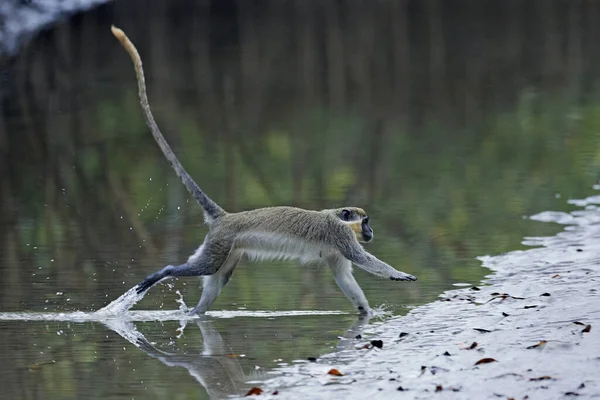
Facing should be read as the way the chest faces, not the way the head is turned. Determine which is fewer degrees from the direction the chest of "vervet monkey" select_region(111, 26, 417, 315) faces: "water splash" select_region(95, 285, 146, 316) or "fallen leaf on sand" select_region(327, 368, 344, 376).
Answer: the fallen leaf on sand

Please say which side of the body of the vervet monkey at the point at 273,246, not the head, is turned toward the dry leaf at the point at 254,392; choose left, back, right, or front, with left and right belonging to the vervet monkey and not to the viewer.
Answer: right

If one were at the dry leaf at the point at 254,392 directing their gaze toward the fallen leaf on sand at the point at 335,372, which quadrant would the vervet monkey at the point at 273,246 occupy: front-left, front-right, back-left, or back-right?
front-left

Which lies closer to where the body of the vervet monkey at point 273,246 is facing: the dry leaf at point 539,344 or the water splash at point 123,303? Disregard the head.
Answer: the dry leaf

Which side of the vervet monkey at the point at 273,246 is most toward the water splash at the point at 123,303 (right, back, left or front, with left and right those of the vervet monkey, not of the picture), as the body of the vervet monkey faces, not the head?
back

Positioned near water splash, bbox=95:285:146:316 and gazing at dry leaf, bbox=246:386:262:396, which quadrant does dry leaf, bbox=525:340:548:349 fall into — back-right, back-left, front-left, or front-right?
front-left

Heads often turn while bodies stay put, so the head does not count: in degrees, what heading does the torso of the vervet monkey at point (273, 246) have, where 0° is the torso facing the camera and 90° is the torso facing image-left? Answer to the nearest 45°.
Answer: approximately 270°

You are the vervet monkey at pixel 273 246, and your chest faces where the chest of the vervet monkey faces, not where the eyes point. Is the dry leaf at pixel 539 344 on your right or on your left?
on your right

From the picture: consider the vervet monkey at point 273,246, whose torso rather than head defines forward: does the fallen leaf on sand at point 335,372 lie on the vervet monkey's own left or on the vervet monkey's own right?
on the vervet monkey's own right
